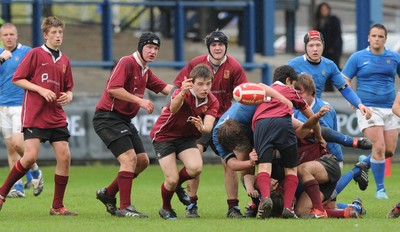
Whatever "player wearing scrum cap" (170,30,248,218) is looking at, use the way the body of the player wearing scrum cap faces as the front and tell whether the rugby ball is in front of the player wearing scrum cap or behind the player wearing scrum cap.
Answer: in front

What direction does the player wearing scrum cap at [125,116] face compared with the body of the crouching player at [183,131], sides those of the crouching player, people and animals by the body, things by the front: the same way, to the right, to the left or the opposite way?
the same way

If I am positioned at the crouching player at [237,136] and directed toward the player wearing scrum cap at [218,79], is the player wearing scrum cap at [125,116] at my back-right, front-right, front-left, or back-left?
front-left

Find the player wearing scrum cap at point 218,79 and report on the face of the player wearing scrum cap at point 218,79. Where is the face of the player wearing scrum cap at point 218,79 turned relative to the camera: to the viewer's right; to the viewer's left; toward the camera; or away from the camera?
toward the camera

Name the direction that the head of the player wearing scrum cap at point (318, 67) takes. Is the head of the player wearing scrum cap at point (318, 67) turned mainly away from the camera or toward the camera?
toward the camera

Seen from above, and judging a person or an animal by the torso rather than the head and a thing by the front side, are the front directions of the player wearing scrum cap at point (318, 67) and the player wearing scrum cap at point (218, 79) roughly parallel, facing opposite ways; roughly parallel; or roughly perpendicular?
roughly parallel

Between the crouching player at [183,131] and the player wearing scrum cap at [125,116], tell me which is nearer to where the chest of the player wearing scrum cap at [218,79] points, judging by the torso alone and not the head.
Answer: the crouching player

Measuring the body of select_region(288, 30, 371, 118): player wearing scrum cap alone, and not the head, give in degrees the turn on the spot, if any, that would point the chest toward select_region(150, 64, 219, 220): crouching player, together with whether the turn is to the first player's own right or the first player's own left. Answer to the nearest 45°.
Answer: approximately 45° to the first player's own right

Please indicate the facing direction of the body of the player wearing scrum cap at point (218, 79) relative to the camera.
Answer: toward the camera

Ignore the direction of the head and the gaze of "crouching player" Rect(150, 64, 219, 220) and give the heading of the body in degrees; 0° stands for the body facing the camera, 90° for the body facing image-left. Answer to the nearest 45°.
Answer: approximately 315°

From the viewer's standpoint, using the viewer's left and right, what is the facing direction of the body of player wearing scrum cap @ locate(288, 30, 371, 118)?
facing the viewer
